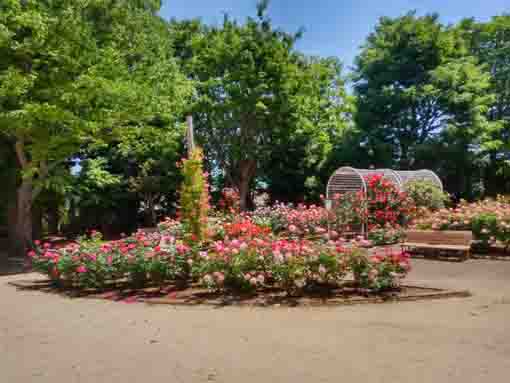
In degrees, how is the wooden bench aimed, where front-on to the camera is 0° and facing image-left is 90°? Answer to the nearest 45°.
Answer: approximately 0°

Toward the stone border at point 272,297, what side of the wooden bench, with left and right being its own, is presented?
front

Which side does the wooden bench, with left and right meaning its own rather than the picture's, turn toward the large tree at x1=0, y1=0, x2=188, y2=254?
right

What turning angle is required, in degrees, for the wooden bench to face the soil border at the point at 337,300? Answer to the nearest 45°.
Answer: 0° — it already faces it

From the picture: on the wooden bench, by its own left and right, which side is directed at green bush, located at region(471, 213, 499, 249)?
left

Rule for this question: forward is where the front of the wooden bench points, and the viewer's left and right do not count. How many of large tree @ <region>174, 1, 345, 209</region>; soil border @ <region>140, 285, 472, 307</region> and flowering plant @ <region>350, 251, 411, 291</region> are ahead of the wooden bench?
2

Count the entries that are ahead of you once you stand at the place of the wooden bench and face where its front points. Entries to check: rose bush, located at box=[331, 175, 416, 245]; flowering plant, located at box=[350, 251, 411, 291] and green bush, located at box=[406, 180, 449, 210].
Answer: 1

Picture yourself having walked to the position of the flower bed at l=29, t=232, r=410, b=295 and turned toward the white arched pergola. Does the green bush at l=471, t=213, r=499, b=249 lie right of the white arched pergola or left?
right

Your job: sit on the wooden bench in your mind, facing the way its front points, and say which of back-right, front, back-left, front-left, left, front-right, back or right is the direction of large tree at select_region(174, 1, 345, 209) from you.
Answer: back-right

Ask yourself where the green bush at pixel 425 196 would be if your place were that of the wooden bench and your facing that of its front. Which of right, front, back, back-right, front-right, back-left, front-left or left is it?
back

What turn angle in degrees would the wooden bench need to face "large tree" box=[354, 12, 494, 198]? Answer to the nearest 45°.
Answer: approximately 180°

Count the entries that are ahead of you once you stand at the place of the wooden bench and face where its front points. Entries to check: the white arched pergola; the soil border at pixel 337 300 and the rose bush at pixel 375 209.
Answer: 1
